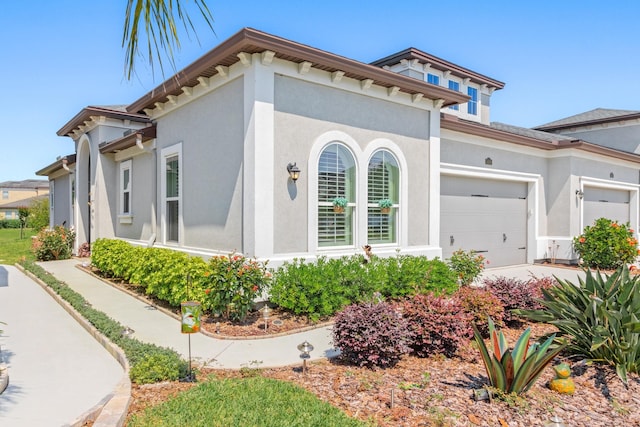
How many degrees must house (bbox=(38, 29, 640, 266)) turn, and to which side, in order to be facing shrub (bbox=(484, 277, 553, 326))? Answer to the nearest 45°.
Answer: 0° — it already faces it

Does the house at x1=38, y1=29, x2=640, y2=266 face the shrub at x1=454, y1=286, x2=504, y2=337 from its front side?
yes

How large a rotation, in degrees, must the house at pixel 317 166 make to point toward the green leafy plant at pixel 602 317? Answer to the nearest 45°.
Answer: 0° — it already faces it

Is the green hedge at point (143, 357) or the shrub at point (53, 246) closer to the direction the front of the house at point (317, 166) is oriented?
the green hedge

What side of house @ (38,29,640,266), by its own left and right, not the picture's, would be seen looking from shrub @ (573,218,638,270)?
left

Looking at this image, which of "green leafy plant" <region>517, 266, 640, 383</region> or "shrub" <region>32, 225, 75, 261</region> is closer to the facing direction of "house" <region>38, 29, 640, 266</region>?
the green leafy plant

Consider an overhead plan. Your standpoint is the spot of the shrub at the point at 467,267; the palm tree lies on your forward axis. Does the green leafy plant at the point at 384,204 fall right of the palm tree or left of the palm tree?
right

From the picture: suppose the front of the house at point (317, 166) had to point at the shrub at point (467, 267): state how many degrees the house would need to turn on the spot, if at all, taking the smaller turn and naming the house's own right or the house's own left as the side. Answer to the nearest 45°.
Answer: approximately 45° to the house's own left
